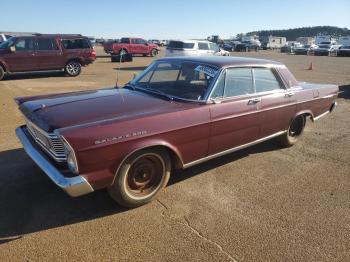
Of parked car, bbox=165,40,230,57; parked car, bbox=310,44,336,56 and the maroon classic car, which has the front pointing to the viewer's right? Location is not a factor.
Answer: parked car, bbox=165,40,230,57

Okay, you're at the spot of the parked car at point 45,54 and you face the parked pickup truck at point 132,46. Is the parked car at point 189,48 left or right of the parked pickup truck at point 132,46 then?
right

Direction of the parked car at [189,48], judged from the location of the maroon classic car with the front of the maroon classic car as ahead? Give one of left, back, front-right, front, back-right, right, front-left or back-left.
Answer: back-right

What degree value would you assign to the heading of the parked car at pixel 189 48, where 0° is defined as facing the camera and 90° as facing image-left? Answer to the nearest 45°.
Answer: approximately 270°

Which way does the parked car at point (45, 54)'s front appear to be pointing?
to the viewer's left

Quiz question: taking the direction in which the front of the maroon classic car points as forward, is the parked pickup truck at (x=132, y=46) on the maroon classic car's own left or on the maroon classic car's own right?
on the maroon classic car's own right
